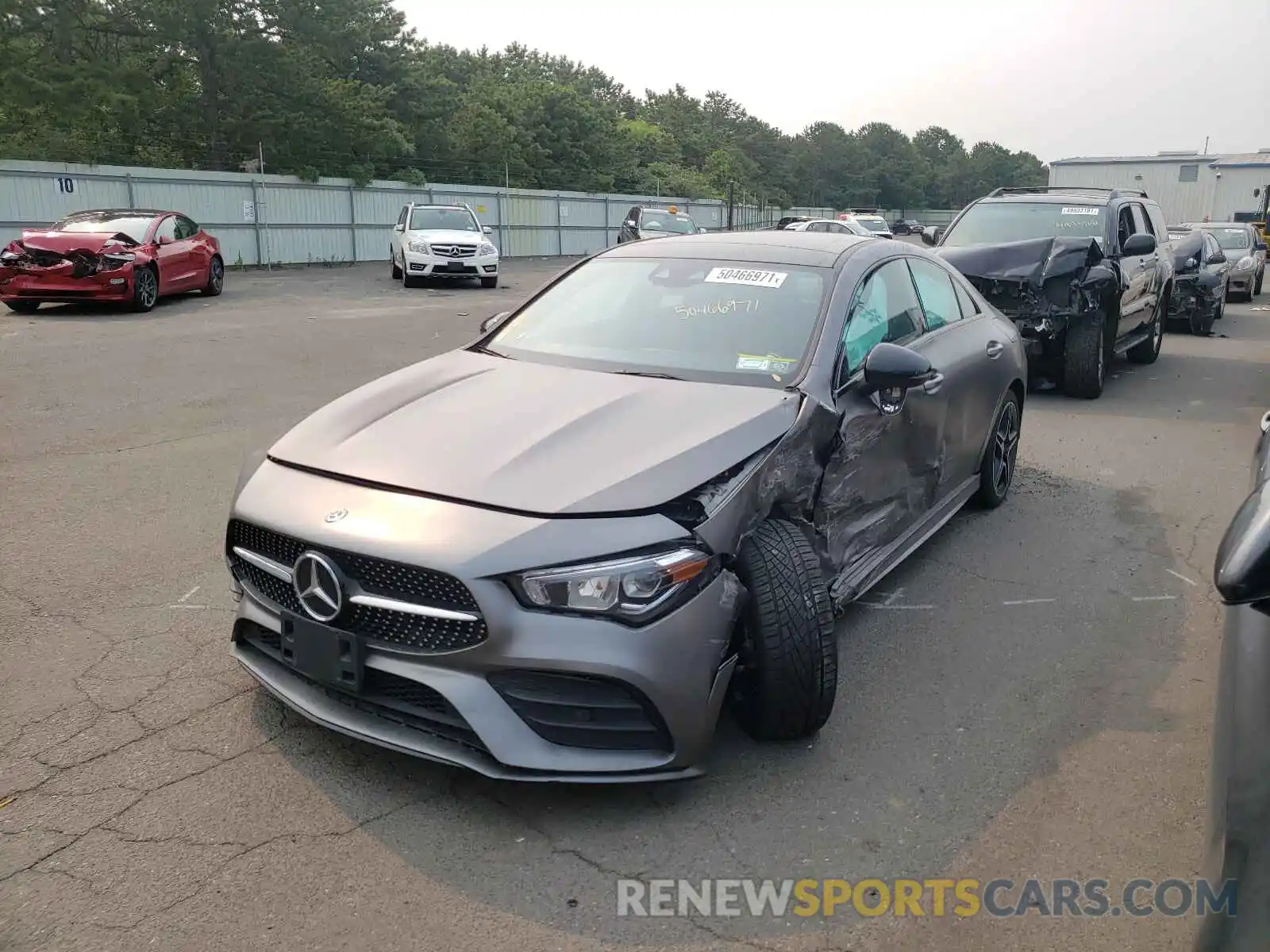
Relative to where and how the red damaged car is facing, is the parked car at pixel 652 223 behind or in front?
behind

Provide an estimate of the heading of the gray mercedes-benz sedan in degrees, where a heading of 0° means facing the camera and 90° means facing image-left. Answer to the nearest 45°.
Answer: approximately 45°

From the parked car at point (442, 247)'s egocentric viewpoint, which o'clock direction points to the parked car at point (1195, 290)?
the parked car at point (1195, 290) is roughly at 10 o'clock from the parked car at point (442, 247).

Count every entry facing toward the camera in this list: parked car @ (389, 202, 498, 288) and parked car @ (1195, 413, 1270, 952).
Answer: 2

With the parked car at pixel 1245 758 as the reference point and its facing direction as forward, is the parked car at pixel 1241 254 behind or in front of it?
behind

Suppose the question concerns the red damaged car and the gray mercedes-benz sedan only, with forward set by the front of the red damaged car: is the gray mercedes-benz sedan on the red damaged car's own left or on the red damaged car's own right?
on the red damaged car's own left

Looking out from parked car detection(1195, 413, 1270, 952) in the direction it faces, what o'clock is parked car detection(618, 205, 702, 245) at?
parked car detection(618, 205, 702, 245) is roughly at 5 o'clock from parked car detection(1195, 413, 1270, 952).

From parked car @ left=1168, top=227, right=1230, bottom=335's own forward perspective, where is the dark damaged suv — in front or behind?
in front

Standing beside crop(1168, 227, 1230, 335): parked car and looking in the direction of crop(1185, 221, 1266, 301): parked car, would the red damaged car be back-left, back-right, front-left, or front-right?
back-left

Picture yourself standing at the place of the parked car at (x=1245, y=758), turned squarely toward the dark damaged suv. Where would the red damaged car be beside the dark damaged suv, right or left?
left

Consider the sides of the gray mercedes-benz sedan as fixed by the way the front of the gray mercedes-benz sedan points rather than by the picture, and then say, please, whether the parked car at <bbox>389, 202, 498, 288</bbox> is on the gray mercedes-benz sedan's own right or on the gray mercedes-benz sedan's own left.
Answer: on the gray mercedes-benz sedan's own right

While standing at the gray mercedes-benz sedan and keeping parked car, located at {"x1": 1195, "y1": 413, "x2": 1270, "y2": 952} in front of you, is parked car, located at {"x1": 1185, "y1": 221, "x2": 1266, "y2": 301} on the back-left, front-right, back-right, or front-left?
back-left

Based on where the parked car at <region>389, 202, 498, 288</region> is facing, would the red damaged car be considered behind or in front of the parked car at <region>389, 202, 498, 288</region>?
in front

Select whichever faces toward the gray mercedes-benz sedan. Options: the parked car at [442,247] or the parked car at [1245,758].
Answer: the parked car at [442,247]

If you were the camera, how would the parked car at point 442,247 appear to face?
facing the viewer

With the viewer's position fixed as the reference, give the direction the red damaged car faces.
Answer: facing the viewer and to the left of the viewer
